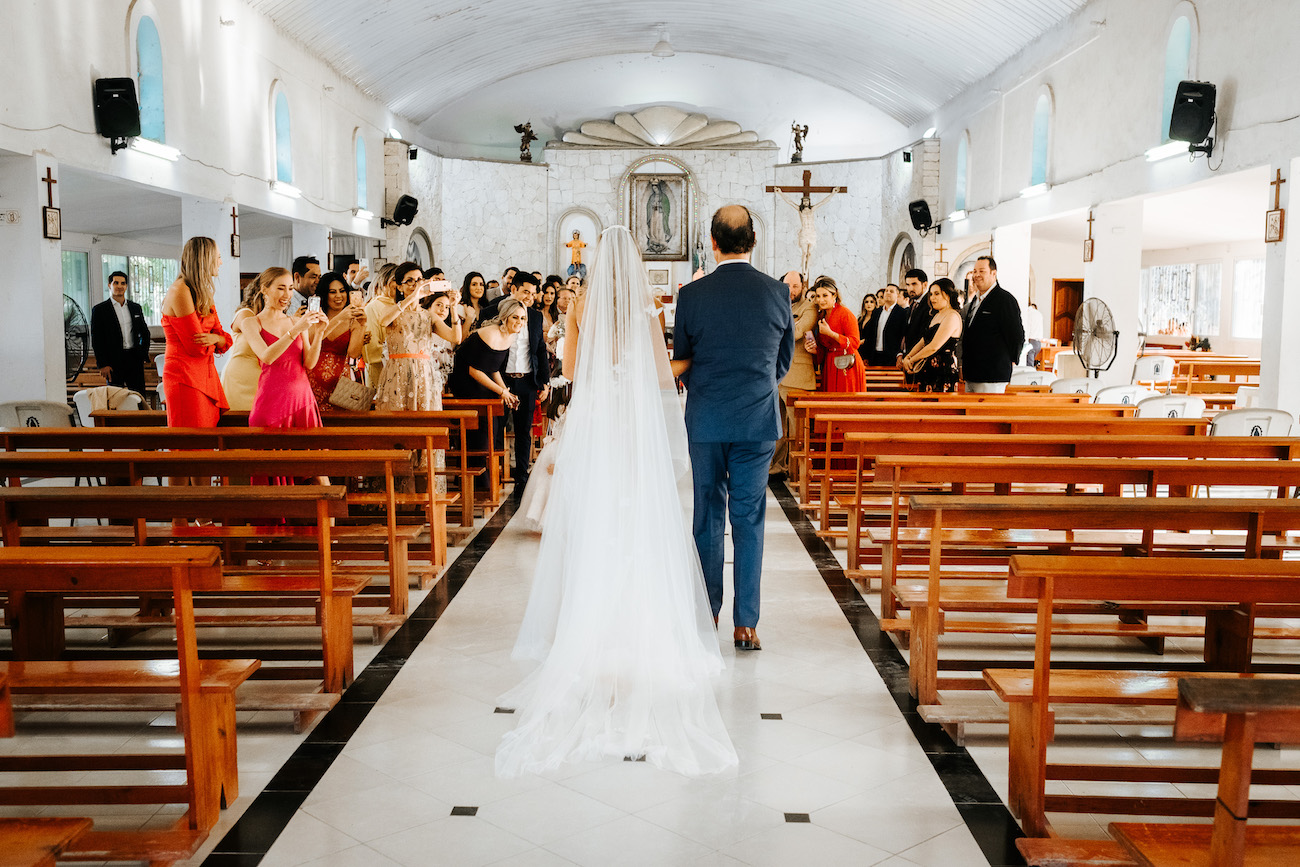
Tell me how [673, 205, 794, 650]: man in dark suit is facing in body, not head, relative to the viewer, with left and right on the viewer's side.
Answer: facing away from the viewer

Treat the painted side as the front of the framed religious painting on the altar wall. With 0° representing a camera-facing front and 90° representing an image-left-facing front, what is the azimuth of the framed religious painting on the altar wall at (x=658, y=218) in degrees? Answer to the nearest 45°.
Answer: approximately 0°

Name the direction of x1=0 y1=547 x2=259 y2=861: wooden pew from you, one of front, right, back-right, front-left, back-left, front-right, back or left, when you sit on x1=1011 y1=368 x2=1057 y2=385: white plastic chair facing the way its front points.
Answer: back

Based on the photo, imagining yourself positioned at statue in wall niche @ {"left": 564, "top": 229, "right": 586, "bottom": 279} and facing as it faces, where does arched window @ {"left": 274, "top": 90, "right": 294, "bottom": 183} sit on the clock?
The arched window is roughly at 1 o'clock from the statue in wall niche.

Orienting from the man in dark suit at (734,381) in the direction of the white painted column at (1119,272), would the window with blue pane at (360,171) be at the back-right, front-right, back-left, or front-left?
front-left

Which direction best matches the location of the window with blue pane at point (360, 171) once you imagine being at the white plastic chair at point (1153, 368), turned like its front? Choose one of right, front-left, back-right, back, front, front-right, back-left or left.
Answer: left

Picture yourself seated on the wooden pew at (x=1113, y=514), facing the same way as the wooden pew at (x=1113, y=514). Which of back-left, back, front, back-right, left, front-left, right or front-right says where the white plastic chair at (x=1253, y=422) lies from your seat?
front

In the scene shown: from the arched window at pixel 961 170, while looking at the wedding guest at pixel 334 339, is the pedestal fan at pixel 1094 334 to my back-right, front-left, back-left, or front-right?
front-left

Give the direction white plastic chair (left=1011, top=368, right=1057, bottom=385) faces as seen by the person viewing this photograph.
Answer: facing away from the viewer

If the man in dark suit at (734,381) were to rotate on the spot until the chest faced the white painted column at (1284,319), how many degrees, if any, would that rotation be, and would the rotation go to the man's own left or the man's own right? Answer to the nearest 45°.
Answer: approximately 45° to the man's own right

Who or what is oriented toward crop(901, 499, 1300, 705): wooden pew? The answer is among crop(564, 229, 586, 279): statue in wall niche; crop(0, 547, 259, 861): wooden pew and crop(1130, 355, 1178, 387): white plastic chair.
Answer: the statue in wall niche

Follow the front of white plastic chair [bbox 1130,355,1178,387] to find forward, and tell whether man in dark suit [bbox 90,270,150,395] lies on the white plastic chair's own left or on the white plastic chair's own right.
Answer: on the white plastic chair's own left

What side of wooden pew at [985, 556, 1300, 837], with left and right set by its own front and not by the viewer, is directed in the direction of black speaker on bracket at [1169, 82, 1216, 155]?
front

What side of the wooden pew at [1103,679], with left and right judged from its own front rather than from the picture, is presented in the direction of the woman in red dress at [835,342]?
front

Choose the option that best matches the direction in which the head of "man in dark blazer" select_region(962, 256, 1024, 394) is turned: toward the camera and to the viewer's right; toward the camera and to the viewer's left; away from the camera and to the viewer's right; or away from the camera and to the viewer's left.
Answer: toward the camera and to the viewer's left
